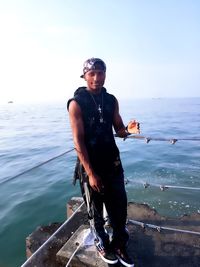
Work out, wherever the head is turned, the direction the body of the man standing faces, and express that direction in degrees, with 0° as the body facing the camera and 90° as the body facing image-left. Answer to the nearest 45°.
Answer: approximately 315°
